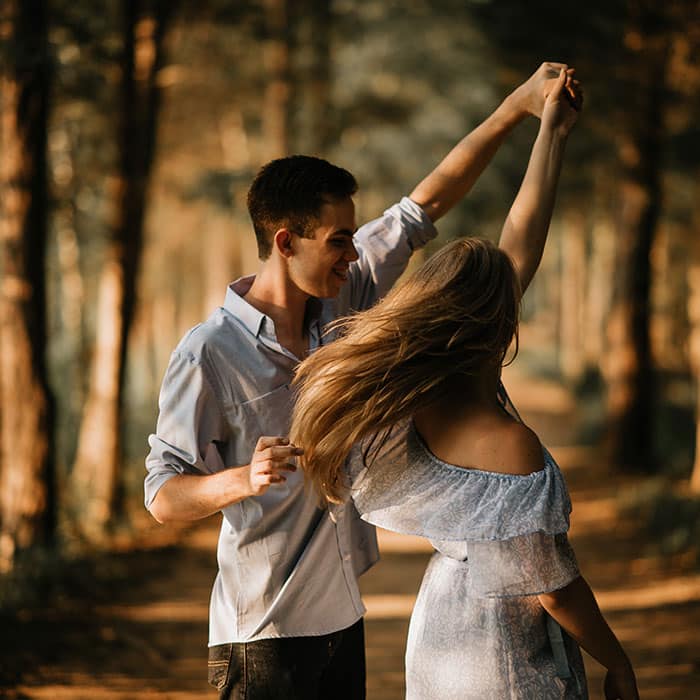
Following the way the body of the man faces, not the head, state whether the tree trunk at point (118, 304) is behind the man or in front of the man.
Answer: behind

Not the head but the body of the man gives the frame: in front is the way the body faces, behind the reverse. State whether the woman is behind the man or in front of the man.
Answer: in front

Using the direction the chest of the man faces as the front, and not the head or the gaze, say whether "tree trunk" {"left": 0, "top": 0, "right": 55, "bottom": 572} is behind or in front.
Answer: behind

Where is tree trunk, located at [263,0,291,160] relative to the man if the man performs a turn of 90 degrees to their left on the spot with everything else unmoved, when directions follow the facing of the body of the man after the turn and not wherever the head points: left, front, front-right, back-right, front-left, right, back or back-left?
front-left

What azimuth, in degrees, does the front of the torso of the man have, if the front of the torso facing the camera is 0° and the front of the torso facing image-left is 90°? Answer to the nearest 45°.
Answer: approximately 315°

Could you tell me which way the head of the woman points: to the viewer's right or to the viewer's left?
to the viewer's left

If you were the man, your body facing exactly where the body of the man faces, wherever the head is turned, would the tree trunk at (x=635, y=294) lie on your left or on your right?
on your left
